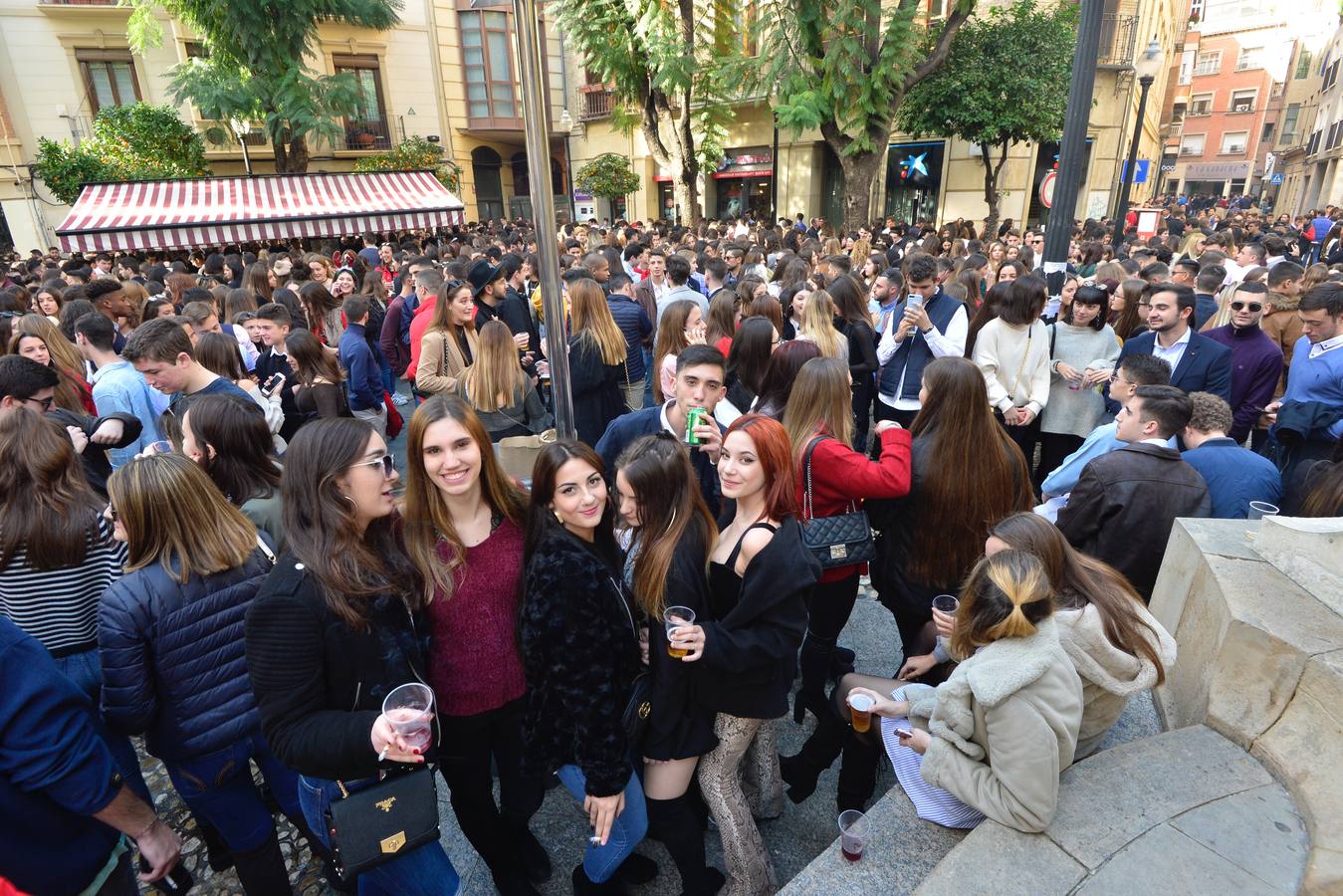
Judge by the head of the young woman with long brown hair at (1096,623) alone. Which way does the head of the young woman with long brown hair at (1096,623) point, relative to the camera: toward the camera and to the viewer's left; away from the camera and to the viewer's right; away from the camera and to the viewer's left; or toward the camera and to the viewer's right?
away from the camera and to the viewer's left

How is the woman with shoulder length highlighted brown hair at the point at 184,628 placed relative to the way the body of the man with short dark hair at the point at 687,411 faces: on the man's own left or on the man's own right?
on the man's own right

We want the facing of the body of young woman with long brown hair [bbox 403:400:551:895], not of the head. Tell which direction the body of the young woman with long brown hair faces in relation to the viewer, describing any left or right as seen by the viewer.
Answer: facing the viewer

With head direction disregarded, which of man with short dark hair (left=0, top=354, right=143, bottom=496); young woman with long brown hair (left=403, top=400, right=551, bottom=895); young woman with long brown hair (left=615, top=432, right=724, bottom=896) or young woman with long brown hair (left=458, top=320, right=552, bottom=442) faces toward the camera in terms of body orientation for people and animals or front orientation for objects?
young woman with long brown hair (left=403, top=400, right=551, bottom=895)

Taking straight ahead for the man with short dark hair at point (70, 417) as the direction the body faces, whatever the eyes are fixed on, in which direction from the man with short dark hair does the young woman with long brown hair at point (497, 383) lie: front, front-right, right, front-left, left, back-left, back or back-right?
front

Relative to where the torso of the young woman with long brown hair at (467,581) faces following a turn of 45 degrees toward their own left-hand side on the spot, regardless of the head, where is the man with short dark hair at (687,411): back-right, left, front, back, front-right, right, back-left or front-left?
left

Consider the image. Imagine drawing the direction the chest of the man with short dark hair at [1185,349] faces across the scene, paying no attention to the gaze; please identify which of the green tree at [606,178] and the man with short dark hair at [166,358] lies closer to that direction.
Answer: the man with short dark hair

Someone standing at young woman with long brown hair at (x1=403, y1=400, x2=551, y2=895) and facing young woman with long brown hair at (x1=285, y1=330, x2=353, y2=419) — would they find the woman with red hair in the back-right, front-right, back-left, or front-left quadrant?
back-right

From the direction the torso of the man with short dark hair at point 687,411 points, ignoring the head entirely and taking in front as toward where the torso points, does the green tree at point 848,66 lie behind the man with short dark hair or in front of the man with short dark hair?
behind

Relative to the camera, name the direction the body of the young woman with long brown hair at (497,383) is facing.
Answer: away from the camera

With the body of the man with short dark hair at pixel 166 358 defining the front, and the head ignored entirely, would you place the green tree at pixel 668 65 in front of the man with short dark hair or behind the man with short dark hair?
behind

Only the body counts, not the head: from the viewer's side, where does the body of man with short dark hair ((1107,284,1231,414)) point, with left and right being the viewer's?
facing the viewer and to the left of the viewer

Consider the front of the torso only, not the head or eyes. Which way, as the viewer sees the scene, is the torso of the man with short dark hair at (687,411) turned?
toward the camera

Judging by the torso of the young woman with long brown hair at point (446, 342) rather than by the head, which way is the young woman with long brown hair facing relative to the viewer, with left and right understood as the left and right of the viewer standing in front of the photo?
facing the viewer and to the right of the viewer

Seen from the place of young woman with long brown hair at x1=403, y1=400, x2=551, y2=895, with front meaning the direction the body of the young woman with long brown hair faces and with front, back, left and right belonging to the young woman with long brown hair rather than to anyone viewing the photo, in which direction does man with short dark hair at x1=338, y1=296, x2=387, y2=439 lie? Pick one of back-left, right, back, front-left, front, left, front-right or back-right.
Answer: back

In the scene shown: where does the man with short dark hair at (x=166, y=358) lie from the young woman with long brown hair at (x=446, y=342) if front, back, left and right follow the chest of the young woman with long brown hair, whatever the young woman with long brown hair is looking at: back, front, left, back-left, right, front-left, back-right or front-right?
right

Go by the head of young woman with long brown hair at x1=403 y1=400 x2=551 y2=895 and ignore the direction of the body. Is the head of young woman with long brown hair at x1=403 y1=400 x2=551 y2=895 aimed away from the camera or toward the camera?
toward the camera
